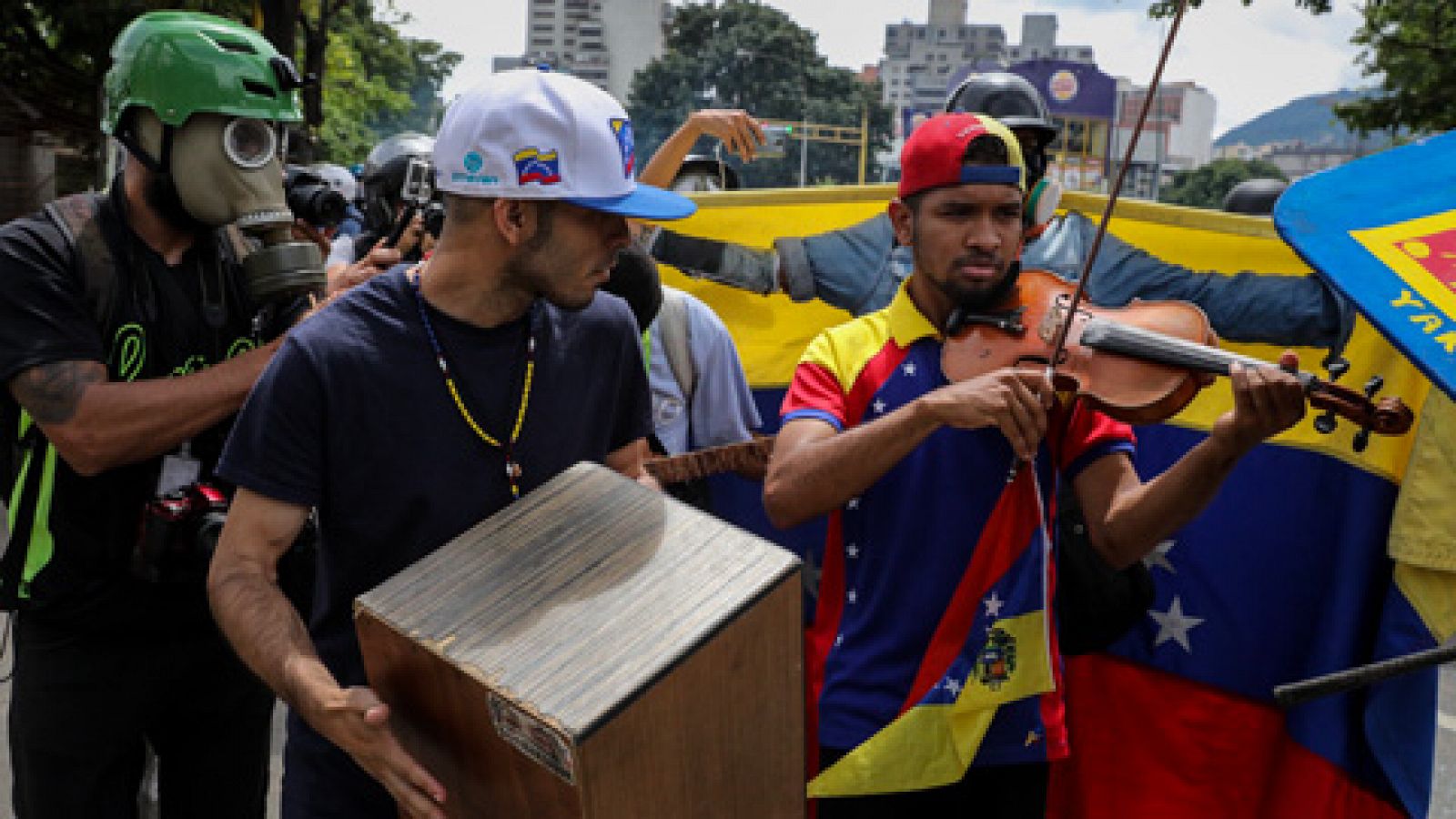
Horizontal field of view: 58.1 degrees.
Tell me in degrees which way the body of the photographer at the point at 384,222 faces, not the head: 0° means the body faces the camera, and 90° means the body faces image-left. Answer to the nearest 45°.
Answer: approximately 270°

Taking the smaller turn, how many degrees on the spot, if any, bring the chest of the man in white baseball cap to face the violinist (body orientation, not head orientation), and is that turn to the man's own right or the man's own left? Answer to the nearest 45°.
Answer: approximately 45° to the man's own left

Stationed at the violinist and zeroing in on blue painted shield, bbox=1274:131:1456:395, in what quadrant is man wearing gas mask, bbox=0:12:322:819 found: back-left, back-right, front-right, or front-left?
back-right

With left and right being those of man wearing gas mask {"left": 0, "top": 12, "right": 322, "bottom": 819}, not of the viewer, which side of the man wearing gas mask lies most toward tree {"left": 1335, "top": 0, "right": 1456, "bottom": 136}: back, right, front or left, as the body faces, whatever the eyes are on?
left

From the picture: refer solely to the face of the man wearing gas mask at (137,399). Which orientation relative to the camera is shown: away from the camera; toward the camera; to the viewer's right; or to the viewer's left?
to the viewer's right

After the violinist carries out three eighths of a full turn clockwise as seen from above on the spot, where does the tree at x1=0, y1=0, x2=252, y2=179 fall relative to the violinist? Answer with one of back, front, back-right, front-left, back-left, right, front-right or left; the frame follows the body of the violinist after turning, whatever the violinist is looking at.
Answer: front-right

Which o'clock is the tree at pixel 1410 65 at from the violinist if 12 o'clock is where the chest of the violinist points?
The tree is roughly at 8 o'clock from the violinist.
